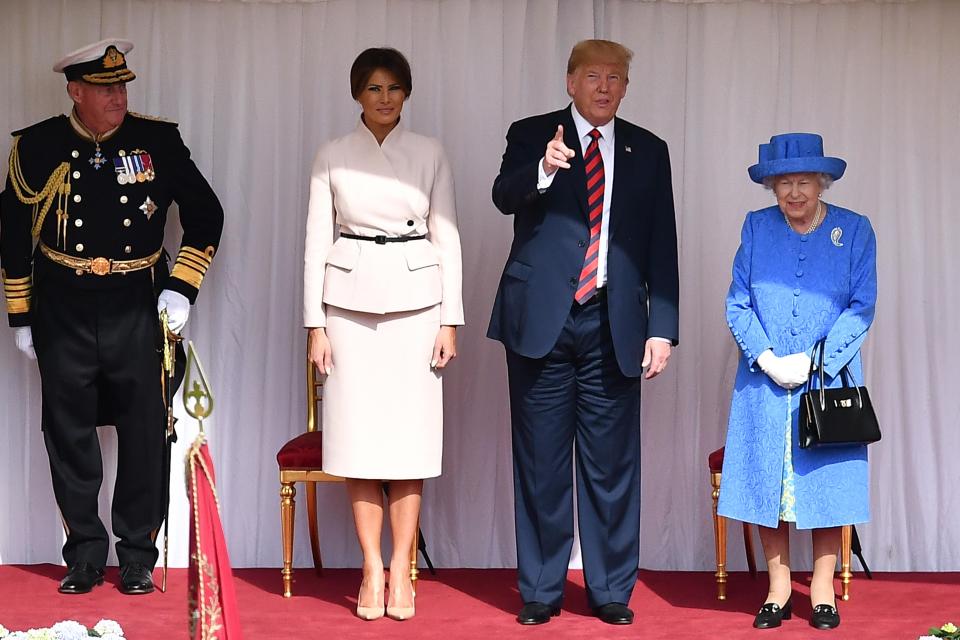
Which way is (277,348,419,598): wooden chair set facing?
toward the camera

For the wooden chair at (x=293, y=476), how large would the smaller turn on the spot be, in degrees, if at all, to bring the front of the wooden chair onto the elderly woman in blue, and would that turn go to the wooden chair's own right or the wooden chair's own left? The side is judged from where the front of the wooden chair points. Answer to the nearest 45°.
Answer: approximately 90° to the wooden chair's own left

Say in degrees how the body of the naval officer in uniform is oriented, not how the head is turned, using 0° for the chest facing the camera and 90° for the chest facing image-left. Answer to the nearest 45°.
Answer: approximately 0°

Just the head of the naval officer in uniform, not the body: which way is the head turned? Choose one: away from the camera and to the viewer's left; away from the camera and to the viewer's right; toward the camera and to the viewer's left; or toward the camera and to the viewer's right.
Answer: toward the camera and to the viewer's right

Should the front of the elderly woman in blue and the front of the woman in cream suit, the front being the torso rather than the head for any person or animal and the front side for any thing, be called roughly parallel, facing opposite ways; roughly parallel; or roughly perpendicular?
roughly parallel

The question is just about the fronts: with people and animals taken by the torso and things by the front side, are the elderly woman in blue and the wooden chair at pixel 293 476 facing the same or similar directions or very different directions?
same or similar directions

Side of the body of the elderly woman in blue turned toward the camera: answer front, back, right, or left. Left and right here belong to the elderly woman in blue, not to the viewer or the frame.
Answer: front

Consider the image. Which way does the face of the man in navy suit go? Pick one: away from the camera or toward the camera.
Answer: toward the camera

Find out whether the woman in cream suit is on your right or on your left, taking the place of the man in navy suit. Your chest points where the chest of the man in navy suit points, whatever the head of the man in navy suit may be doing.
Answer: on your right

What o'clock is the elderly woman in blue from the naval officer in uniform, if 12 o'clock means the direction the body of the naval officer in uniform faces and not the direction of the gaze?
The elderly woman in blue is roughly at 10 o'clock from the naval officer in uniform.

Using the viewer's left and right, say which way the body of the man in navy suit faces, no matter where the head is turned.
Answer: facing the viewer

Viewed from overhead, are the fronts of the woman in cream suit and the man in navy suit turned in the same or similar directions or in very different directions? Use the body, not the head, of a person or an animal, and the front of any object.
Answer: same or similar directions

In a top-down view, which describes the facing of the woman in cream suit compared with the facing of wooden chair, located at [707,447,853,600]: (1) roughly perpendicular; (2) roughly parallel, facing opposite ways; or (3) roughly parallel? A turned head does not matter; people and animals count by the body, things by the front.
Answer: roughly parallel
